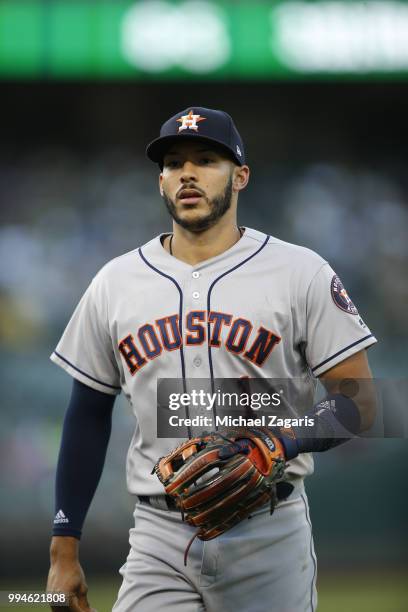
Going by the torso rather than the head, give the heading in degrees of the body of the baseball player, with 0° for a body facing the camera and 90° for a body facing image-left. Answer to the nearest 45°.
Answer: approximately 0°
